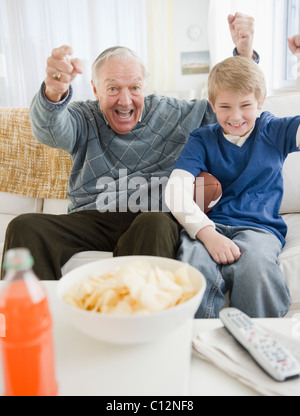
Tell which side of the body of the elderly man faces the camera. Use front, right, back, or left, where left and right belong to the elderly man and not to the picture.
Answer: front

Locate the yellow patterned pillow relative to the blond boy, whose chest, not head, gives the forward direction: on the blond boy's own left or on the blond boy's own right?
on the blond boy's own right

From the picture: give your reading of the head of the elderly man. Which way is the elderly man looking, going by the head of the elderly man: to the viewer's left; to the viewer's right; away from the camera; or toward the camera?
toward the camera

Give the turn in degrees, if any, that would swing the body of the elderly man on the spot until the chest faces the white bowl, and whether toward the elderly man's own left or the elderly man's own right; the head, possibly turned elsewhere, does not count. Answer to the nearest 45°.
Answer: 0° — they already face it

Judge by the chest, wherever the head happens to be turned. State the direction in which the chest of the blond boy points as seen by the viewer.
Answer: toward the camera

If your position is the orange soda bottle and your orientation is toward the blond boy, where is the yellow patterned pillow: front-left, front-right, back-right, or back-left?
front-left

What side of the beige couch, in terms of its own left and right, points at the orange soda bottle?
front

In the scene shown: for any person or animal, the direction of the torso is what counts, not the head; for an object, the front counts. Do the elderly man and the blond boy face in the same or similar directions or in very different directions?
same or similar directions

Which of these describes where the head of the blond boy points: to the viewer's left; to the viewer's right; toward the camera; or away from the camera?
toward the camera

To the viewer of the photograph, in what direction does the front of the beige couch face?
facing the viewer

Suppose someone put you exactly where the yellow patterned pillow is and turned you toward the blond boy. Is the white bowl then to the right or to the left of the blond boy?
right
